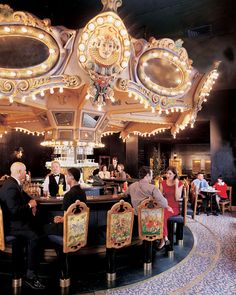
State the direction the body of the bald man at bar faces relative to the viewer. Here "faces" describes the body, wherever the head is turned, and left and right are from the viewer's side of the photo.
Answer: facing to the right of the viewer

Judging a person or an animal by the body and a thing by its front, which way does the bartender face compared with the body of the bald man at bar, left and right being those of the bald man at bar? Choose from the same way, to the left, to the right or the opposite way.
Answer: to the right

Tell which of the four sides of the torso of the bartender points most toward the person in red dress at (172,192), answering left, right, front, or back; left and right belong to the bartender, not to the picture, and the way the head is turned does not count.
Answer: left

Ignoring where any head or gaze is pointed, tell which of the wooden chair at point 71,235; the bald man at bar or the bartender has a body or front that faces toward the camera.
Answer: the bartender

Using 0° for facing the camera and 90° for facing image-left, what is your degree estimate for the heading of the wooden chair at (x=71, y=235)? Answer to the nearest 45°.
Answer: approximately 135°

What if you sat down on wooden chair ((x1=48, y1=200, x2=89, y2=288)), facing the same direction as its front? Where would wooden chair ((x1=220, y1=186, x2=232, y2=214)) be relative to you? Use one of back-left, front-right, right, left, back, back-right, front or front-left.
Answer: right

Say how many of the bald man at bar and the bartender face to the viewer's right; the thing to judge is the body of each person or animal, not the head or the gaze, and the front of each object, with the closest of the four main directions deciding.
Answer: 1

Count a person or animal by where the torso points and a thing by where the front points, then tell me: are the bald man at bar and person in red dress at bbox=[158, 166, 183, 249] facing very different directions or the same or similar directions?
very different directions

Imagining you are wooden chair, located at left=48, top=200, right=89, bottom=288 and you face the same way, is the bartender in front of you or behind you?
in front

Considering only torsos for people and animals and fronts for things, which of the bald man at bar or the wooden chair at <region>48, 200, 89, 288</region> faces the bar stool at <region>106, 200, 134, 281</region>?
the bald man at bar

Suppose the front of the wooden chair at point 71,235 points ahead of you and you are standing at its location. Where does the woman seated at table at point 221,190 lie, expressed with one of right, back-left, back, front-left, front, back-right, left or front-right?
right

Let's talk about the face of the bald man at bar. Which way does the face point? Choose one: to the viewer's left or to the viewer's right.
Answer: to the viewer's right

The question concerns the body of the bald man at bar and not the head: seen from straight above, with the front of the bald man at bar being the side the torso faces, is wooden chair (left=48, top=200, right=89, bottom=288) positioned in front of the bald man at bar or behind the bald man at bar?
in front
